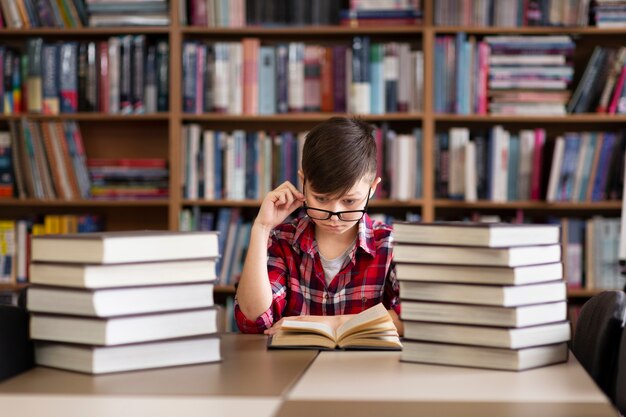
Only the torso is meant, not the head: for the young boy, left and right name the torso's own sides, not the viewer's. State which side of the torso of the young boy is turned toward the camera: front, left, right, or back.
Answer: front

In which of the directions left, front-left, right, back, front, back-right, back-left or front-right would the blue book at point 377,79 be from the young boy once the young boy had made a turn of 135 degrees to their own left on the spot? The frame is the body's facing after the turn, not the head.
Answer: front-left

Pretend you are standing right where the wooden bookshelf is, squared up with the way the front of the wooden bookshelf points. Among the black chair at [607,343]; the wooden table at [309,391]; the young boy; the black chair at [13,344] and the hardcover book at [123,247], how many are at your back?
0

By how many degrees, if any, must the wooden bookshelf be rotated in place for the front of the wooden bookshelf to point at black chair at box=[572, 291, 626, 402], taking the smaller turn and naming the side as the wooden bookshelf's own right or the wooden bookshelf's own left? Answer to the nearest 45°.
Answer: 0° — it already faces it

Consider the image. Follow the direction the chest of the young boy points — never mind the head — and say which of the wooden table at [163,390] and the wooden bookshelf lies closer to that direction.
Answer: the wooden table

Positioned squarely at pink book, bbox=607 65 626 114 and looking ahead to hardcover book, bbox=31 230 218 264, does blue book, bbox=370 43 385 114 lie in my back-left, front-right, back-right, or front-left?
front-right

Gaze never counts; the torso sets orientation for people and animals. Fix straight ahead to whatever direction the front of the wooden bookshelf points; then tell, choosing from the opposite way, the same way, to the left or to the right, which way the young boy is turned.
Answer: the same way

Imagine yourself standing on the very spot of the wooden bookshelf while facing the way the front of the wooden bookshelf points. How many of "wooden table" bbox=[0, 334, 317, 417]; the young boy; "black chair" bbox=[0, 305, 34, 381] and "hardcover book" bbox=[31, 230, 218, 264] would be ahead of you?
4

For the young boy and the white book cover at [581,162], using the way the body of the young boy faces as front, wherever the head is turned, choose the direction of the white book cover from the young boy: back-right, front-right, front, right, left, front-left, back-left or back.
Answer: back-left

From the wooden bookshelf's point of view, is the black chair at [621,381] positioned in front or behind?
in front

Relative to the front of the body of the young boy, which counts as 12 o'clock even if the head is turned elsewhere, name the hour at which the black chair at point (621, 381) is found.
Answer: The black chair is roughly at 11 o'clock from the young boy.

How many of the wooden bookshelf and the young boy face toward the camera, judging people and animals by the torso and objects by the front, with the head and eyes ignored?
2

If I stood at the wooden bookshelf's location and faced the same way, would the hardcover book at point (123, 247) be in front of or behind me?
in front

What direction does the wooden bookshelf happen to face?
toward the camera

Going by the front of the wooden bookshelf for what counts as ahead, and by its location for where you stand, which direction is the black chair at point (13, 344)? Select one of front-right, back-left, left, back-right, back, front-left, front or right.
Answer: front

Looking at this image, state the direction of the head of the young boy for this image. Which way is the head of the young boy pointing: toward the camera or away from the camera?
toward the camera
